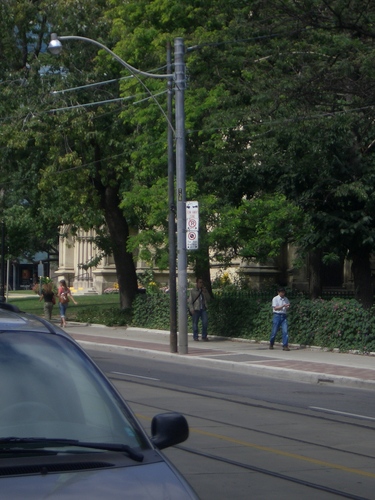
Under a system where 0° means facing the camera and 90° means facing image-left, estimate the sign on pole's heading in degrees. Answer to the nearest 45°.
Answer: approximately 0°

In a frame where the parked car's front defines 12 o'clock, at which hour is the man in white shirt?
The man in white shirt is roughly at 8 o'clock from the parked car.

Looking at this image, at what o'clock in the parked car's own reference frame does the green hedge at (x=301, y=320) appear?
The green hedge is roughly at 8 o'clock from the parked car.

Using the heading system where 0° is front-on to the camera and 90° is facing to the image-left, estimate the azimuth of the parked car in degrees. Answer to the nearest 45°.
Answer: approximately 315°

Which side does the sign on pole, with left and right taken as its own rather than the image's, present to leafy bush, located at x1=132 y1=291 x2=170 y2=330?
back

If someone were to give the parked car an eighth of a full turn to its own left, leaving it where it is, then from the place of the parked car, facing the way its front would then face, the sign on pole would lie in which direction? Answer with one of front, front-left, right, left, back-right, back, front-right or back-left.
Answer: left
